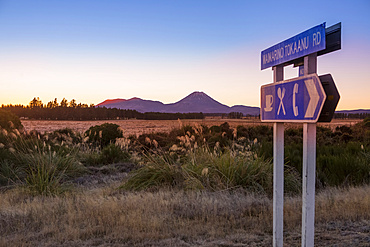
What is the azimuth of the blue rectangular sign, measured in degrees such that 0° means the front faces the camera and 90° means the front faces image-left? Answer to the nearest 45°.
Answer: approximately 45°

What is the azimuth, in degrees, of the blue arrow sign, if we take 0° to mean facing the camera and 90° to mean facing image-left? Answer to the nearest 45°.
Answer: approximately 45°

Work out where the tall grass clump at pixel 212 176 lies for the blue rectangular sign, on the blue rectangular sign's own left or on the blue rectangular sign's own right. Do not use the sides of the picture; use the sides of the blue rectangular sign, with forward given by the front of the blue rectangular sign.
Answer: on the blue rectangular sign's own right

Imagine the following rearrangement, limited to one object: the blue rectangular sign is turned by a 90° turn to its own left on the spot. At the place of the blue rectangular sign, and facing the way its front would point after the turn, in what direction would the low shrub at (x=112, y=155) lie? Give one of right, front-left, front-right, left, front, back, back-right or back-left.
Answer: back

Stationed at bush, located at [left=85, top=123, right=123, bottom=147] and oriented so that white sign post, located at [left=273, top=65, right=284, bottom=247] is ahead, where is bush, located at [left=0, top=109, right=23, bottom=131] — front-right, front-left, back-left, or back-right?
back-right

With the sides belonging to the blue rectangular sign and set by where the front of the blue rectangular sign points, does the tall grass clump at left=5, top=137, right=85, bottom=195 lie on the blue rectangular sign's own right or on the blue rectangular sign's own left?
on the blue rectangular sign's own right

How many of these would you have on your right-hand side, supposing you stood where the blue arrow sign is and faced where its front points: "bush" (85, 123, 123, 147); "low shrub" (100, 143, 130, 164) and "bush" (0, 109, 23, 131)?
3
